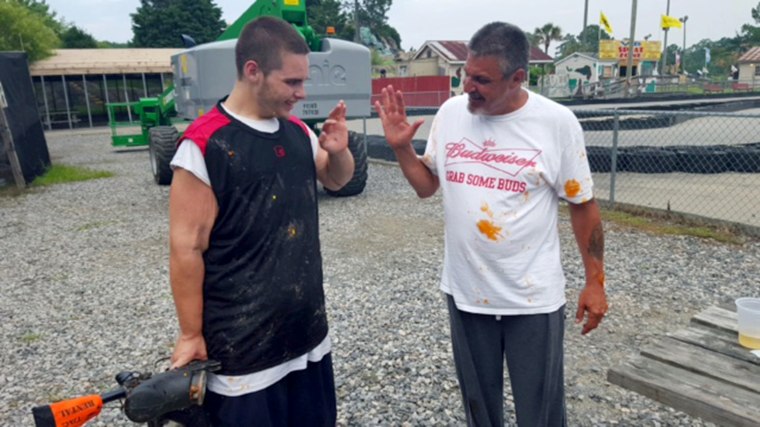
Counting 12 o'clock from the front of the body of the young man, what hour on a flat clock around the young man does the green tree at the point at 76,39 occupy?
The green tree is roughly at 7 o'clock from the young man.

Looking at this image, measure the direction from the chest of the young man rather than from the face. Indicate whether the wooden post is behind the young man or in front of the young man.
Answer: behind

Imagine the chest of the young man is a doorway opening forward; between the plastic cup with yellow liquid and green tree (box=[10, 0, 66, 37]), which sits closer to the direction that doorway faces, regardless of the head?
the plastic cup with yellow liquid

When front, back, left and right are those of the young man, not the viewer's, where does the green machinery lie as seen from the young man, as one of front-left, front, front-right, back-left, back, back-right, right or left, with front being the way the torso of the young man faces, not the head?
back-left

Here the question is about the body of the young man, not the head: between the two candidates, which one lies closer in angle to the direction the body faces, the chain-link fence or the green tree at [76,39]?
the chain-link fence

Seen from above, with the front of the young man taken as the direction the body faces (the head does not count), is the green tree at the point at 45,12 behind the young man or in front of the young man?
behind

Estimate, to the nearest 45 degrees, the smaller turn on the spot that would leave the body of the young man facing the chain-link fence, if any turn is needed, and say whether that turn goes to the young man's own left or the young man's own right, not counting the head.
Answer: approximately 90° to the young man's own left

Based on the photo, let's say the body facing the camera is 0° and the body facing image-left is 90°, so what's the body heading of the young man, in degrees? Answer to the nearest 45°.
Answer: approximately 315°

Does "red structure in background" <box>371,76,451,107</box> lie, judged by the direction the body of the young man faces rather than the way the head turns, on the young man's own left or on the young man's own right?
on the young man's own left

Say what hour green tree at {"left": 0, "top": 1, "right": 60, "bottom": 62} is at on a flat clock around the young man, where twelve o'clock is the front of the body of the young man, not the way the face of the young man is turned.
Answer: The green tree is roughly at 7 o'clock from the young man.

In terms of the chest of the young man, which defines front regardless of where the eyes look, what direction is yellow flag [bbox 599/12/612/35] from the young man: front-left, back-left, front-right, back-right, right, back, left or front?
left
